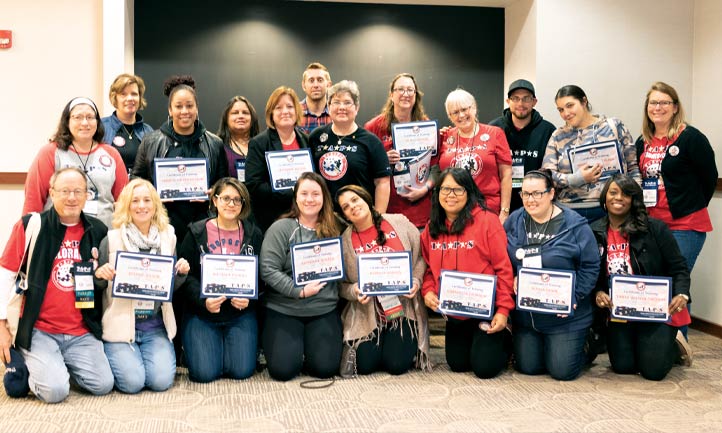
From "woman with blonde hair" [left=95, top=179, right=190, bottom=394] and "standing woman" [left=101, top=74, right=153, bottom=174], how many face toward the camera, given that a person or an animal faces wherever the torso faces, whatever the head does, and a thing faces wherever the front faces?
2

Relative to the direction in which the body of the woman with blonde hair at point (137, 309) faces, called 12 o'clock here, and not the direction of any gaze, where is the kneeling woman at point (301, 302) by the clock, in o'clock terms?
The kneeling woman is roughly at 9 o'clock from the woman with blonde hair.

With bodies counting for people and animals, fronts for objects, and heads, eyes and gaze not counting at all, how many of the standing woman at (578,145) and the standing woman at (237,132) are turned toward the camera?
2

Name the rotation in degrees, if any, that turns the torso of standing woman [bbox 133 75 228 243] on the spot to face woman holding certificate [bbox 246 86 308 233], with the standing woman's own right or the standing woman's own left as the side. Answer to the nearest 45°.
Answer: approximately 90° to the standing woman's own left

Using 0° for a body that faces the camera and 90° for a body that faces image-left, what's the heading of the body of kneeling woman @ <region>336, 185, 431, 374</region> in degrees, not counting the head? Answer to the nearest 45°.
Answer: approximately 0°

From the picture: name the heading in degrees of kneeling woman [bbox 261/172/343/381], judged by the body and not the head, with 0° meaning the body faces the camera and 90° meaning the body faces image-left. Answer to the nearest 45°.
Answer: approximately 0°

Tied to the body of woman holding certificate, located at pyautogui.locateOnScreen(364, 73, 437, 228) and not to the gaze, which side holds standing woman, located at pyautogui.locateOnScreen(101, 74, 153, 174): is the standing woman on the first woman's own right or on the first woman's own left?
on the first woman's own right

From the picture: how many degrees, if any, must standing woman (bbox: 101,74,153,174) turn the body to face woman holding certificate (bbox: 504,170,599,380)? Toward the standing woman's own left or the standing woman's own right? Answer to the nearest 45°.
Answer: approximately 45° to the standing woman's own left
